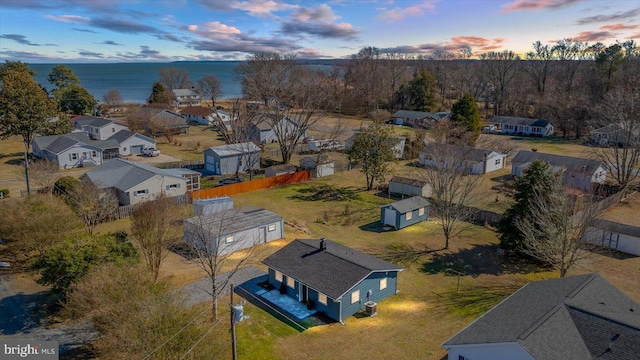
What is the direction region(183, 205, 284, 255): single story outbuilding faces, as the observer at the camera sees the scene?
facing the viewer and to the right of the viewer

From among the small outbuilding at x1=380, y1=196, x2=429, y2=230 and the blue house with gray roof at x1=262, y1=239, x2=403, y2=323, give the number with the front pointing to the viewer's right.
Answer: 0

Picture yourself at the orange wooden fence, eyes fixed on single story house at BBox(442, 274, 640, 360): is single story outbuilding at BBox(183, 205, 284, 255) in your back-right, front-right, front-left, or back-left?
front-right

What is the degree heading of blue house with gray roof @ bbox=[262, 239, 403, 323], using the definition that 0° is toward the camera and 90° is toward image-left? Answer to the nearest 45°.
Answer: approximately 45°

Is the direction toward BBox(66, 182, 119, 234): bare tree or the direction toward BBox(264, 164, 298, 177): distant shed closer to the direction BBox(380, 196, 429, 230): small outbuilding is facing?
the bare tree

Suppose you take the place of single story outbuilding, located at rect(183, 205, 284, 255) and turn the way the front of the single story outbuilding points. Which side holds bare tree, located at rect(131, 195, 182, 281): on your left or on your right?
on your right

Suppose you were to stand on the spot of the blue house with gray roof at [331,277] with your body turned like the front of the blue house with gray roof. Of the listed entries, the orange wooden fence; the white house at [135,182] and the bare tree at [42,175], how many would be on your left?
0

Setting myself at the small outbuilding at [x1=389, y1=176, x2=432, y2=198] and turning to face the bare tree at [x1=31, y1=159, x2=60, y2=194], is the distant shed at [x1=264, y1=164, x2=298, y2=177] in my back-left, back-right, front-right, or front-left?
front-right

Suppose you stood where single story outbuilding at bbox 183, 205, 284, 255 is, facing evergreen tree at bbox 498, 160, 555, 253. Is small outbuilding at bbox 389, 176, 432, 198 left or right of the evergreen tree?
left

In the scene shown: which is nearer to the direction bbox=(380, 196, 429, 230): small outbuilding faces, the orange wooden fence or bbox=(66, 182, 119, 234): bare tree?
the bare tree

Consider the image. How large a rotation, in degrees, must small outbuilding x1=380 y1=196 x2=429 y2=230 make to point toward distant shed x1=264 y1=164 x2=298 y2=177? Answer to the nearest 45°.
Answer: approximately 90° to its right

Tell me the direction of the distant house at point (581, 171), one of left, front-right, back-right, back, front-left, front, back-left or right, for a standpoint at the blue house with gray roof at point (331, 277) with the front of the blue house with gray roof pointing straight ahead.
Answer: back

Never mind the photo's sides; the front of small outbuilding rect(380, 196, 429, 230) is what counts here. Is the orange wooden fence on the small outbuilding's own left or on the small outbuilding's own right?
on the small outbuilding's own right

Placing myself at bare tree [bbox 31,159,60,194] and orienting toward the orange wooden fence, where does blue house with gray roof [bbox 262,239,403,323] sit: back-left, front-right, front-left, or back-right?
front-right

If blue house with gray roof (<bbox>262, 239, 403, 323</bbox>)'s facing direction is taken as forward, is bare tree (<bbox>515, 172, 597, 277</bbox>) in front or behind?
behind

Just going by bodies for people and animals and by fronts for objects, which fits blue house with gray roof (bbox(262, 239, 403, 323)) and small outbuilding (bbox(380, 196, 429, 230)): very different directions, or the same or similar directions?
same or similar directions

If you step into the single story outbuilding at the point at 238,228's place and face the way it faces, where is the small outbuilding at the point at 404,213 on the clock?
The small outbuilding is roughly at 10 o'clock from the single story outbuilding.

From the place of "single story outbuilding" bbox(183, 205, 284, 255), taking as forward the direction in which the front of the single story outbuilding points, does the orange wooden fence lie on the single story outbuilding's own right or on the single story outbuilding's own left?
on the single story outbuilding's own left

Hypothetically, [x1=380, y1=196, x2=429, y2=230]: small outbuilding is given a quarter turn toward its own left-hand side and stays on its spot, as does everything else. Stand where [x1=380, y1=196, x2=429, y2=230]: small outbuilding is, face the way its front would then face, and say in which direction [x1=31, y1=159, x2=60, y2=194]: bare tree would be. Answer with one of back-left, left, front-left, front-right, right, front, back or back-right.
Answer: back-right

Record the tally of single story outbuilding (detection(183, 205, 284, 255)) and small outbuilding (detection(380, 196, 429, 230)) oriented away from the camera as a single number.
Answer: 0
